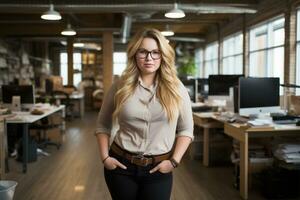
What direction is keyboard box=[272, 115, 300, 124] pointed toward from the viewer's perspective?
toward the camera

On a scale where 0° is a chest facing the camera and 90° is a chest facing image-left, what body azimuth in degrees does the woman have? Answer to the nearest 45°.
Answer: approximately 0°

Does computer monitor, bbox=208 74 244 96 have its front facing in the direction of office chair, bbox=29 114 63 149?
no

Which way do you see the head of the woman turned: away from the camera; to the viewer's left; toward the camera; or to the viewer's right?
toward the camera

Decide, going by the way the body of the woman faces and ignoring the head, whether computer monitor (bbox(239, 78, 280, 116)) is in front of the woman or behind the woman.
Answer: behind

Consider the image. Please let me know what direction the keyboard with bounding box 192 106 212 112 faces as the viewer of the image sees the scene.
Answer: facing the viewer

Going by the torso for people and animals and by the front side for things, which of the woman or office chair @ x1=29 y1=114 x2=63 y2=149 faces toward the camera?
the woman

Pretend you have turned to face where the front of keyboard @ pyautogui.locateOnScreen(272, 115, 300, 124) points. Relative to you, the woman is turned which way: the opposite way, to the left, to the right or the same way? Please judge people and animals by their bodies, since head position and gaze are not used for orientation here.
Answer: the same way
